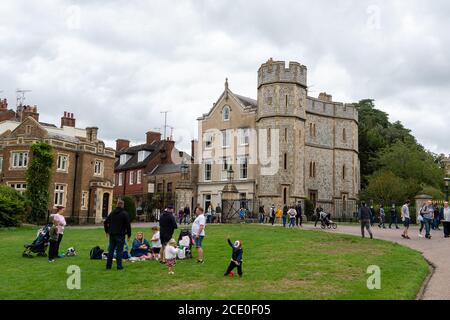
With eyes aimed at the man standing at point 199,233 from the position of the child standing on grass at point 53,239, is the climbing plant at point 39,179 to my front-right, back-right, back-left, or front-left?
back-left

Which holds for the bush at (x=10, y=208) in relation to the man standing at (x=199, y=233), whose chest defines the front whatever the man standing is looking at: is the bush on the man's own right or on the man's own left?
on the man's own right

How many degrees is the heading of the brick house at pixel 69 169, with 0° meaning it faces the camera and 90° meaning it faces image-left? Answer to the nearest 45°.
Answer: approximately 315°
